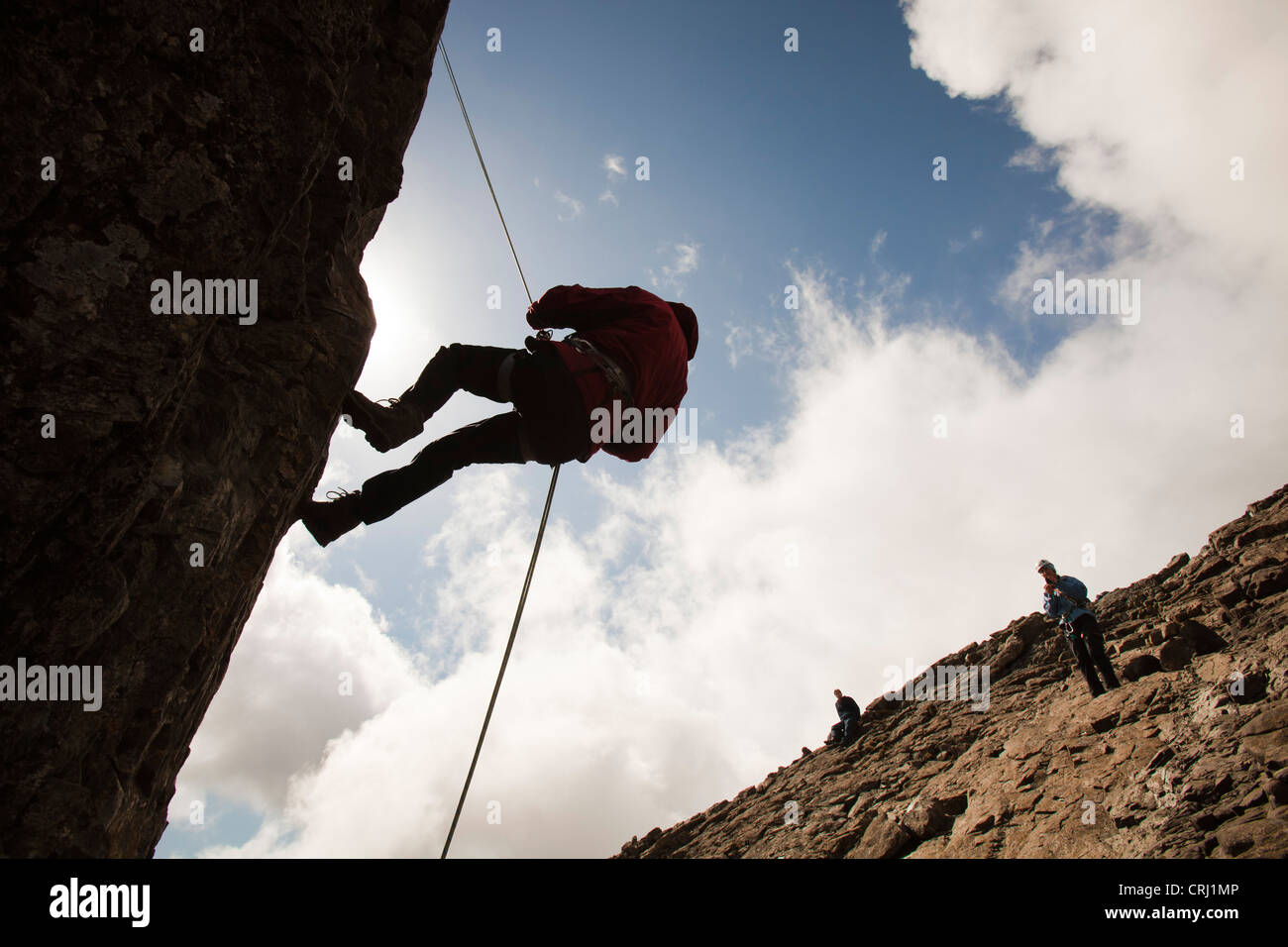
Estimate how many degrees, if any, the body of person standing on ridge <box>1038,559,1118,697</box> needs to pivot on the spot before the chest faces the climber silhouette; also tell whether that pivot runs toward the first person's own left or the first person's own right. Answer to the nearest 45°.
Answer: approximately 45° to the first person's own left

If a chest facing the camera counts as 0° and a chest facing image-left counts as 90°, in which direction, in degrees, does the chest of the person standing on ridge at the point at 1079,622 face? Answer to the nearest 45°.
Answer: approximately 45°

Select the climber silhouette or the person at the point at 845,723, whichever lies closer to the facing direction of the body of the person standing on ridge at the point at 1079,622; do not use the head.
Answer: the climber silhouette
